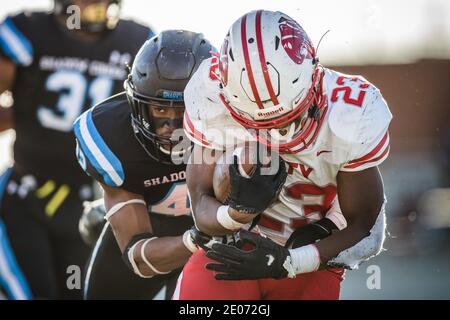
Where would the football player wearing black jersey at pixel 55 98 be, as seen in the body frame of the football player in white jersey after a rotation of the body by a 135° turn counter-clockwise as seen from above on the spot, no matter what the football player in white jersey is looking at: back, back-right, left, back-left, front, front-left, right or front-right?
left

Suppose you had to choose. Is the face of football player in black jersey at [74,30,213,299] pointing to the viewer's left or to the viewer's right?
to the viewer's right

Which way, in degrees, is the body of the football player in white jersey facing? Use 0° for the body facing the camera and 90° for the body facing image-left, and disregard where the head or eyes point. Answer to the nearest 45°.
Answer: approximately 0°
